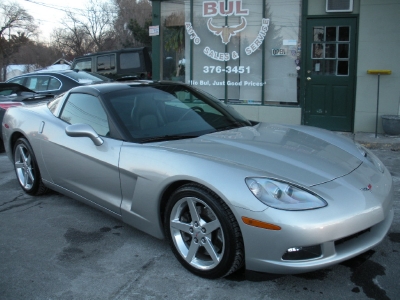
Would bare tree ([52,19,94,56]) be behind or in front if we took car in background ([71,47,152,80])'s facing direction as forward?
in front

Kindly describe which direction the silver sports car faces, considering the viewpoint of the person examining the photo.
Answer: facing the viewer and to the right of the viewer

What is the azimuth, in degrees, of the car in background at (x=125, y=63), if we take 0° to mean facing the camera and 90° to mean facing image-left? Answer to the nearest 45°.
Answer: approximately 135°

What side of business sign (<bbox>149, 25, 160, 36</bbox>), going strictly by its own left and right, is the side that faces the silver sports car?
front

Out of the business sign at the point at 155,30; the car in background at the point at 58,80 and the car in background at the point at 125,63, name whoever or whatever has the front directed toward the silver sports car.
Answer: the business sign

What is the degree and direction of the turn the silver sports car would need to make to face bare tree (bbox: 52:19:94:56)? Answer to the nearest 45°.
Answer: approximately 135° to its left

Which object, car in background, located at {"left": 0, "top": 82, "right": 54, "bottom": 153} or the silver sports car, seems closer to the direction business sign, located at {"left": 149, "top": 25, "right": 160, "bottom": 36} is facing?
the silver sports car

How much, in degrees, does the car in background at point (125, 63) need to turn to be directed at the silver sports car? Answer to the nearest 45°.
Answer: approximately 135° to its left

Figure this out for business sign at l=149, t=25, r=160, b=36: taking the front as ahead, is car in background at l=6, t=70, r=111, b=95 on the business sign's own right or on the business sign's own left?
on the business sign's own right

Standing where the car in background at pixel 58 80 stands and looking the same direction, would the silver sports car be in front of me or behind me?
behind

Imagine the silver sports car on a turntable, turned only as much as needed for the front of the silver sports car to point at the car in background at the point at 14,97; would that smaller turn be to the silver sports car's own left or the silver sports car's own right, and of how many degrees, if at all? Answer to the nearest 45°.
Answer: approximately 180°

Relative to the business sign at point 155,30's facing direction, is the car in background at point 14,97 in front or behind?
in front

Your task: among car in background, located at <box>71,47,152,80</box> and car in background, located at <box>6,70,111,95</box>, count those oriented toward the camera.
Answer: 0

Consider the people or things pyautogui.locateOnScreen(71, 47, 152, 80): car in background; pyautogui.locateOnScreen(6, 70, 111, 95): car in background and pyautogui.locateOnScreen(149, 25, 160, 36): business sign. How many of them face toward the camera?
1

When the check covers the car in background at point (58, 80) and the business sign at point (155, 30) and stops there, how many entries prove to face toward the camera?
1
